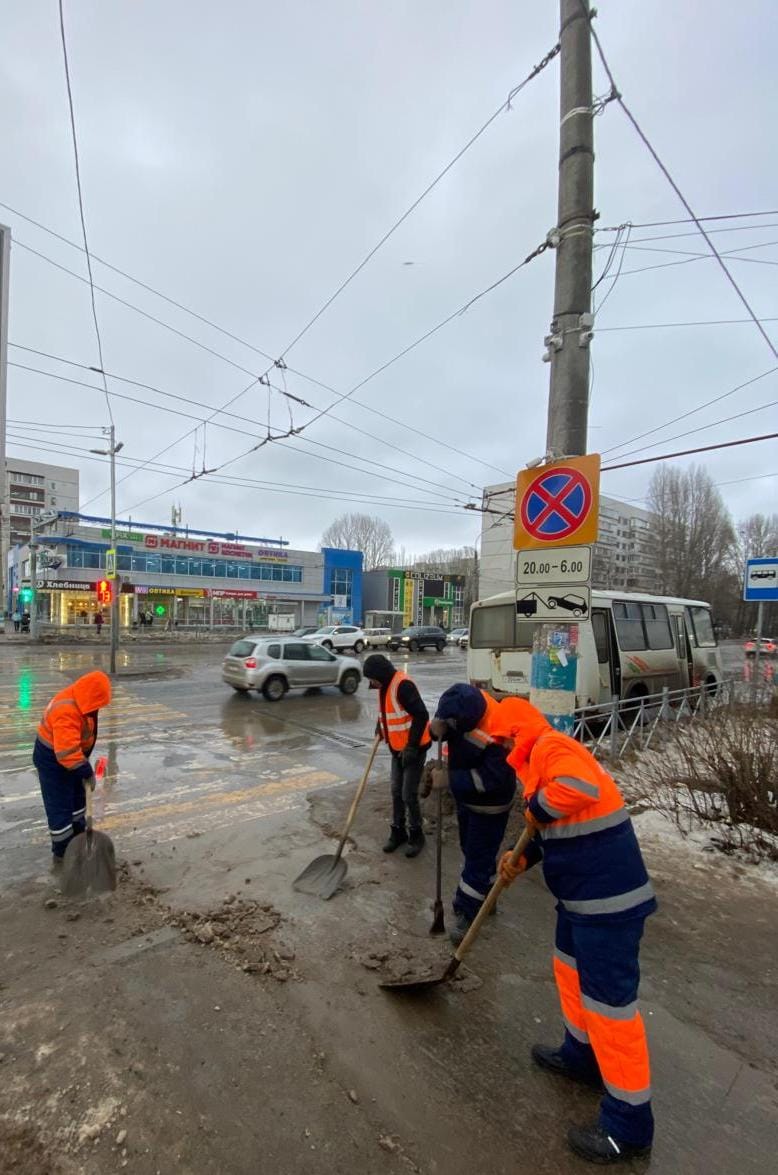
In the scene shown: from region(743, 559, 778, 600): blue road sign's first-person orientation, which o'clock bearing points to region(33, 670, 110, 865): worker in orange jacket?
The worker in orange jacket is roughly at 1 o'clock from the blue road sign.

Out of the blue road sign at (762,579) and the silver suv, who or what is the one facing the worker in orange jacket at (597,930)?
the blue road sign

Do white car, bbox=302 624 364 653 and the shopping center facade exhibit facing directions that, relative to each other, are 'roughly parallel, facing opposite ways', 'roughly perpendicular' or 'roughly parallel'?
roughly perpendicular

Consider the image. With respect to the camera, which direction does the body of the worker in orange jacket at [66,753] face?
to the viewer's right

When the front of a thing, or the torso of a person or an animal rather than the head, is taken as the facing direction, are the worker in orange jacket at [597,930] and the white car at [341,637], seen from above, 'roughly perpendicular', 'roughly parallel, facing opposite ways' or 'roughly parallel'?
roughly perpendicular

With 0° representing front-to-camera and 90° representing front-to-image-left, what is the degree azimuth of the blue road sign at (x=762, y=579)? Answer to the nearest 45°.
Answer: approximately 0°

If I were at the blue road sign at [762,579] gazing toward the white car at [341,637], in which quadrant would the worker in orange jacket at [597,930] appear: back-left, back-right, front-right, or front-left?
back-left

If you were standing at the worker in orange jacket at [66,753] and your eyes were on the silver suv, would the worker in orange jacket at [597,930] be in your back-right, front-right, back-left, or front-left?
back-right

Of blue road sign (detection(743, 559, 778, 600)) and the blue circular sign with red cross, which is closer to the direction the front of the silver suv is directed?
the blue road sign
